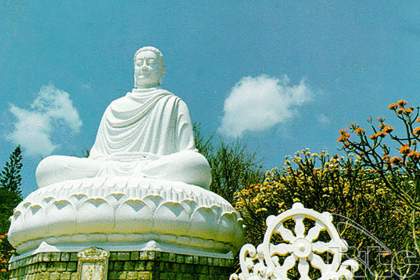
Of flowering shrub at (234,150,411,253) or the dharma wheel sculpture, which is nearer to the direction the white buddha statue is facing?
the dharma wheel sculpture

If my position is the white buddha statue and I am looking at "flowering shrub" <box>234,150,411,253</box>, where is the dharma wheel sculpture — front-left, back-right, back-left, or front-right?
front-right

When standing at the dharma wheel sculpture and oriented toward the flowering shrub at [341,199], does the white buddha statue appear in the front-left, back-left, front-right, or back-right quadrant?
front-left

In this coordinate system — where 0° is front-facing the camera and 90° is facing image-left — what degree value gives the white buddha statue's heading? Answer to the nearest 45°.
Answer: approximately 45°

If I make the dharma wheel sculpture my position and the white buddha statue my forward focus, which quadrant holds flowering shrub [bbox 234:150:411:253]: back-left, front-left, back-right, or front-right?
front-right

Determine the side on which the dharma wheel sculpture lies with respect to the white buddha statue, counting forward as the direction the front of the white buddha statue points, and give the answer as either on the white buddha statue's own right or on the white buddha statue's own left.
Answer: on the white buddha statue's own left
